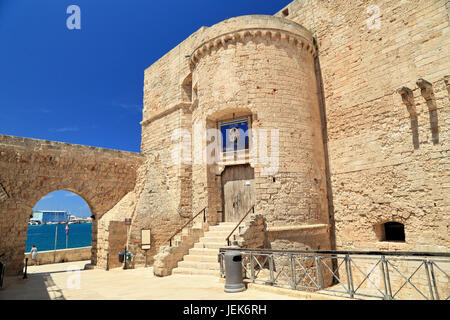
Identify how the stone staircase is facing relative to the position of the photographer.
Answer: facing the viewer
